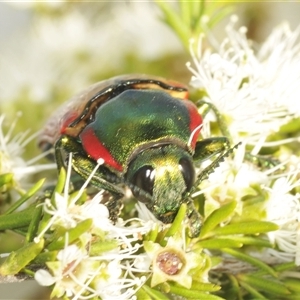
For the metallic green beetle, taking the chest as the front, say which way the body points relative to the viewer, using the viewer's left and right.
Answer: facing the viewer and to the right of the viewer
